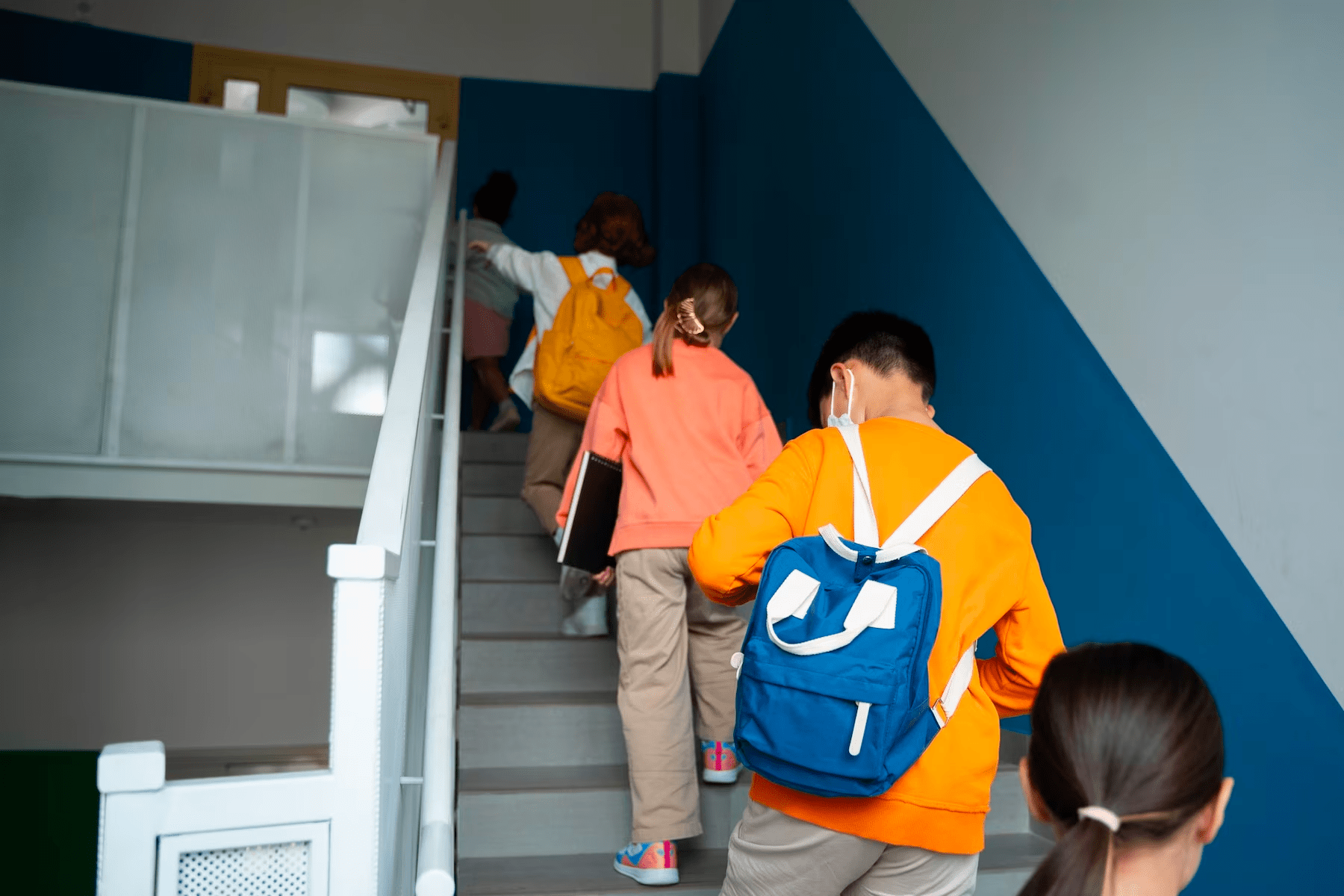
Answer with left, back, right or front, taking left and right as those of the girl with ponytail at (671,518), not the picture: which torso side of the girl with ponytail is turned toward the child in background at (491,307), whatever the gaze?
front

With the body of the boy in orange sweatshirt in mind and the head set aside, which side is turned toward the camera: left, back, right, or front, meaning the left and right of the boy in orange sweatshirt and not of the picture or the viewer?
back

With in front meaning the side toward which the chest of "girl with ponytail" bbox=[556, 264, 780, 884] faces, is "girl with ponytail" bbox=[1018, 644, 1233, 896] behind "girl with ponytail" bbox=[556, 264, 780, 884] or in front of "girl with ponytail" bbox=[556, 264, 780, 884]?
behind

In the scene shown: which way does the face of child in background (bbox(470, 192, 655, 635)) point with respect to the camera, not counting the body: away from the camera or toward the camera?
away from the camera

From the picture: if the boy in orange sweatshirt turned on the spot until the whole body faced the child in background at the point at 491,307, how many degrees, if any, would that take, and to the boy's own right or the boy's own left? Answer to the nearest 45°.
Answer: approximately 45° to the boy's own left

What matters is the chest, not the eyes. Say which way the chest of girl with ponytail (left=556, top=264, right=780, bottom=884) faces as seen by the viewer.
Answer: away from the camera

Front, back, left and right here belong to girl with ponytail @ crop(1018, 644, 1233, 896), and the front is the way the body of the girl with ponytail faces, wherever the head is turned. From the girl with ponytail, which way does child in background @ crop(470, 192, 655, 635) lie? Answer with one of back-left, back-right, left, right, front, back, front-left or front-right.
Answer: front-left

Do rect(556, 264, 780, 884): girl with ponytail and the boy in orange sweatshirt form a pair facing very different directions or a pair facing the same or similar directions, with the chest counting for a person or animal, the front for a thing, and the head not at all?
same or similar directions

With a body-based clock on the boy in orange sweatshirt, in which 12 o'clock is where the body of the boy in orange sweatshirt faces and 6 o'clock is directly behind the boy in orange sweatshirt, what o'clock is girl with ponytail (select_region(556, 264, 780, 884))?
The girl with ponytail is roughly at 11 o'clock from the boy in orange sweatshirt.

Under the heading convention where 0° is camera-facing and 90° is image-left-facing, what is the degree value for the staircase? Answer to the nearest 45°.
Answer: approximately 0°

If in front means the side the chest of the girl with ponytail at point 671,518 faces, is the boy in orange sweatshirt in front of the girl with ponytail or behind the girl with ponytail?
behind

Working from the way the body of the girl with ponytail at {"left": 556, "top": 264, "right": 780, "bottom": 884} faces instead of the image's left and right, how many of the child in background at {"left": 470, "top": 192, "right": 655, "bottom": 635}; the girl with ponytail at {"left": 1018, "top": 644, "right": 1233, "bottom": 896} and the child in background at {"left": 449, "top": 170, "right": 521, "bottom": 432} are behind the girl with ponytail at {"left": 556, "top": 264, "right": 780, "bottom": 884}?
1

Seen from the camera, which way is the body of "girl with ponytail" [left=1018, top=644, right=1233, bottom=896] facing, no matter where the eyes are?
away from the camera
